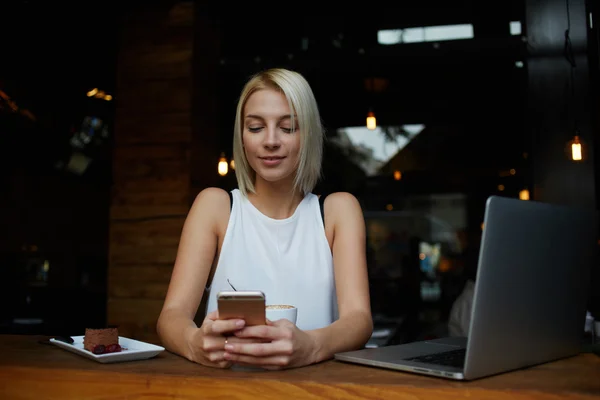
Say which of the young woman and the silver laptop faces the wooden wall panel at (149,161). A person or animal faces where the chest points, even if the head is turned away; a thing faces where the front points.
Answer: the silver laptop

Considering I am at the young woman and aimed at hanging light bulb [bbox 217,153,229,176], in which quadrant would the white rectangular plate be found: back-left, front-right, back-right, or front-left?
back-left

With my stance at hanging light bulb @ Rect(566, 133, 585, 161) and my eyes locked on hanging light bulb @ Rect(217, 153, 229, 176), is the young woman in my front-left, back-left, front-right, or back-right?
front-left

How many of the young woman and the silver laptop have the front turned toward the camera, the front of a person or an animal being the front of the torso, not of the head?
1

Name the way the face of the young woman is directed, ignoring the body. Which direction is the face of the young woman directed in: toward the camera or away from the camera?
toward the camera

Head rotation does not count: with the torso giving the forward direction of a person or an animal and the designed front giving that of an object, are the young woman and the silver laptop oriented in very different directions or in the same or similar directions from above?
very different directions

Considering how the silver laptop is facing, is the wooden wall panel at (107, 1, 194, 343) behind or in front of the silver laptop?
in front

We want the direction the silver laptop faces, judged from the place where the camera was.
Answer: facing away from the viewer and to the left of the viewer

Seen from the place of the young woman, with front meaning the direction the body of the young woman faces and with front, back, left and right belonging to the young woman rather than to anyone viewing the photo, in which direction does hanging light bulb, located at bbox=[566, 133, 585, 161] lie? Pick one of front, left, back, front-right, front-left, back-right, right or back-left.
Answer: back-left

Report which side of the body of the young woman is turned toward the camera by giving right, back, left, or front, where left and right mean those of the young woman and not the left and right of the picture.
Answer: front

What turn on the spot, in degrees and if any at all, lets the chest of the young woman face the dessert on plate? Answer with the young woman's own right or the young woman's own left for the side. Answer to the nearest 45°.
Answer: approximately 45° to the young woman's own right

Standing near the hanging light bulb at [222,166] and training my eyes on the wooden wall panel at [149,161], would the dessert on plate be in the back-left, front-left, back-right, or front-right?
front-left

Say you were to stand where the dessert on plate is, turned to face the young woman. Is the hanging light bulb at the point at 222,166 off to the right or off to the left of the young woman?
left

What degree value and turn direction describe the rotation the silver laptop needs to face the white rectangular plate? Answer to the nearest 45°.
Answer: approximately 45° to its left

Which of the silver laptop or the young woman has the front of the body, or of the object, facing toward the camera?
the young woman

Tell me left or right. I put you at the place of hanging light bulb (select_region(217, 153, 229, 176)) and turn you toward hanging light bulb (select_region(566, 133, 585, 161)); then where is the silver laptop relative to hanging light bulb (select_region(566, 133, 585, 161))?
right

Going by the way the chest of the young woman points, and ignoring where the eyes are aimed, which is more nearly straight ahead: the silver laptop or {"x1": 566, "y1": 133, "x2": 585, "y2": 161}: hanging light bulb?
the silver laptop
